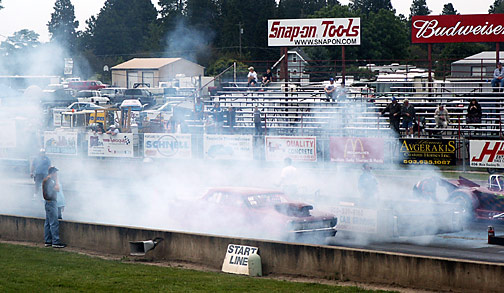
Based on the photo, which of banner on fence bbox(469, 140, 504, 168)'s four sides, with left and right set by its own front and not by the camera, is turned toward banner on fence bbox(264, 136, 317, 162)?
right

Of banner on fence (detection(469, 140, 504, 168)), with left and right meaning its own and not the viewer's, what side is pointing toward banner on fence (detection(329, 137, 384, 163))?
right

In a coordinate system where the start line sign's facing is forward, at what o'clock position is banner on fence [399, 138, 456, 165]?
The banner on fence is roughly at 7 o'clock from the start line sign.

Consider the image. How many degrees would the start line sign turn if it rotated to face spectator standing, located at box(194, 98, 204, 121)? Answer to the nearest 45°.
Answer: approximately 180°

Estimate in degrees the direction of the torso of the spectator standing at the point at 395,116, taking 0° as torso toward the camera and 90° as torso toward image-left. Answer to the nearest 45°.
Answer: approximately 45°

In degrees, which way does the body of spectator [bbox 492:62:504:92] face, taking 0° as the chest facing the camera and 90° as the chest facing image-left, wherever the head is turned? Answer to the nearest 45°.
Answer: approximately 0°

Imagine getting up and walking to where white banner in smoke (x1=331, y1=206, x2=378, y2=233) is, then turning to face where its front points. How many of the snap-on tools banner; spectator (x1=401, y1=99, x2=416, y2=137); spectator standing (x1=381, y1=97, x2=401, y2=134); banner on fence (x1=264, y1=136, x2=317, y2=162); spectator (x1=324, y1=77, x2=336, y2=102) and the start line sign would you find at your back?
5

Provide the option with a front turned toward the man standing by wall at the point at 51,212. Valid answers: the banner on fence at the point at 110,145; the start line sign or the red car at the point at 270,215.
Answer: the banner on fence
